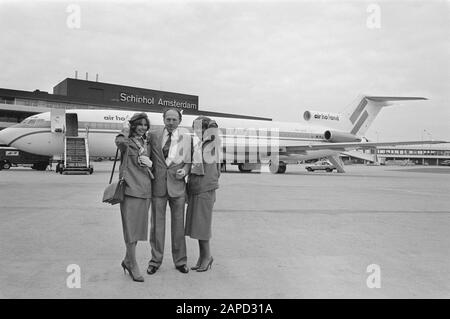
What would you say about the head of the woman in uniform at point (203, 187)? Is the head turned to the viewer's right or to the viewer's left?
to the viewer's left

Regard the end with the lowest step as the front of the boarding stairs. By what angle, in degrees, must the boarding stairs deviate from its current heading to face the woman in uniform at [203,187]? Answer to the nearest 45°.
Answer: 0° — it already faces them

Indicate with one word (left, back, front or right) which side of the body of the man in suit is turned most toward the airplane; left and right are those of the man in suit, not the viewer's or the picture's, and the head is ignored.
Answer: back
